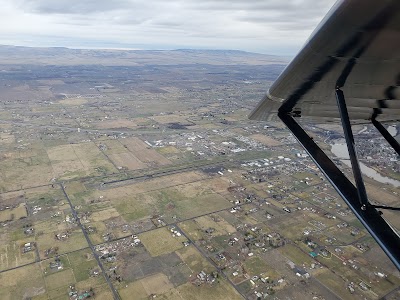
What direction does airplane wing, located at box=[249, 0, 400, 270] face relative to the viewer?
to the viewer's left
